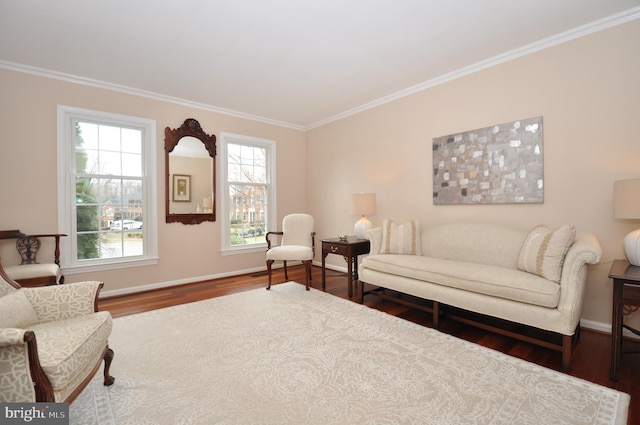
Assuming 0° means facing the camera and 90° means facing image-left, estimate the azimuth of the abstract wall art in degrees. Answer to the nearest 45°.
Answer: approximately 45°

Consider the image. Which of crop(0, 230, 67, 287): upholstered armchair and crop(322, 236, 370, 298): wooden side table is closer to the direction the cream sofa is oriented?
the upholstered armchair

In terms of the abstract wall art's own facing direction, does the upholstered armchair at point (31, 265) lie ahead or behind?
ahead

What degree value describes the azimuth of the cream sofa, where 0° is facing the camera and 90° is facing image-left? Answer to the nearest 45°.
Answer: approximately 45°

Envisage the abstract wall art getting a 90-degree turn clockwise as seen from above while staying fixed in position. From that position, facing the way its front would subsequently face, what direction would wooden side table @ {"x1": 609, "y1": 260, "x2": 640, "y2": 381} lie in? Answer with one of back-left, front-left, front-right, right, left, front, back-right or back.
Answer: back

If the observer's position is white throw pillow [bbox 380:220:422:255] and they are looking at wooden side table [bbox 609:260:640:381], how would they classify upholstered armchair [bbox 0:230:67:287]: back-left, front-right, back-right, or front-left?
back-right

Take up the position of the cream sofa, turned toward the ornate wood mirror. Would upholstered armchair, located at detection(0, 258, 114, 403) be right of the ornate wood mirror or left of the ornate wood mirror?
left

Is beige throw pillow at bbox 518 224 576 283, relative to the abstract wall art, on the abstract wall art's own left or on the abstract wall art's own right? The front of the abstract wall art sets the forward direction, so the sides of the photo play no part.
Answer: on the abstract wall art's own left

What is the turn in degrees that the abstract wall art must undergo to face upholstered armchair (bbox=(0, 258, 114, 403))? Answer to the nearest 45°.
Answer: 0° — it already faces it

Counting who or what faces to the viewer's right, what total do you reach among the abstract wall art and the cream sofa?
0

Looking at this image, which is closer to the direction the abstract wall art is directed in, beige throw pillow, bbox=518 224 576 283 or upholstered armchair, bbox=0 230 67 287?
the upholstered armchair
